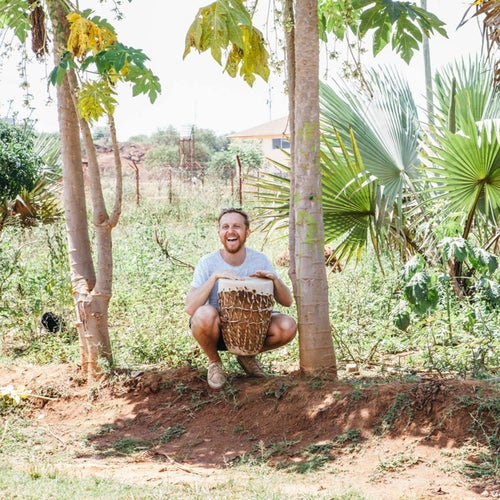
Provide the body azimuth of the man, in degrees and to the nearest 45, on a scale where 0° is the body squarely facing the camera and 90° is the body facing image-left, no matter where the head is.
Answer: approximately 0°

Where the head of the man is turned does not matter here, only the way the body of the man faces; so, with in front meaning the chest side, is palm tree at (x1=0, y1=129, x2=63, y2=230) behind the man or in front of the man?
behind

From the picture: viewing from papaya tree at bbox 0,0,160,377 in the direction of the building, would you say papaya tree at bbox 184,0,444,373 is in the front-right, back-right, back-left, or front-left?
back-right

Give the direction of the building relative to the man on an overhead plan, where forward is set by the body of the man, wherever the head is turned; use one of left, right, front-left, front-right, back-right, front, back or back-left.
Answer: back

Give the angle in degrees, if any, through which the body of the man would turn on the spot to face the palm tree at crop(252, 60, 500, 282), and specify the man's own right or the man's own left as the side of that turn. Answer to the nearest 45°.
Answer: approximately 135° to the man's own left

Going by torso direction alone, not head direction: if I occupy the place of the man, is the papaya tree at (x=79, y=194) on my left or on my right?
on my right
